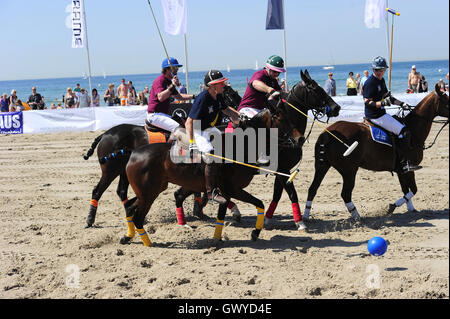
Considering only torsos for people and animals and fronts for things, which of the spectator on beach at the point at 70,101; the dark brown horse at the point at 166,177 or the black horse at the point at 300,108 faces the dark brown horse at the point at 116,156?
the spectator on beach

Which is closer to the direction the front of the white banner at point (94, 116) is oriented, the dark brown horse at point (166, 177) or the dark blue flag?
the dark brown horse

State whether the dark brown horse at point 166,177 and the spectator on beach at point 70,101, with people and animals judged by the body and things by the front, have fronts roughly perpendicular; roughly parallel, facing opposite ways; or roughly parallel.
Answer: roughly perpendicular

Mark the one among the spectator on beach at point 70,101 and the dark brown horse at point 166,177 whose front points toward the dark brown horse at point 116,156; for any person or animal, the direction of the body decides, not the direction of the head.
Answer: the spectator on beach

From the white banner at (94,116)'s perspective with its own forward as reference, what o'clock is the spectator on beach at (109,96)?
The spectator on beach is roughly at 6 o'clock from the white banner.

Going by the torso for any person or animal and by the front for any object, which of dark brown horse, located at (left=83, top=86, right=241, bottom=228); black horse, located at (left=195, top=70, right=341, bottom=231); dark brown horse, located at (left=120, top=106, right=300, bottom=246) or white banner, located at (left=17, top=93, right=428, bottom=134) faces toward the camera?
the white banner

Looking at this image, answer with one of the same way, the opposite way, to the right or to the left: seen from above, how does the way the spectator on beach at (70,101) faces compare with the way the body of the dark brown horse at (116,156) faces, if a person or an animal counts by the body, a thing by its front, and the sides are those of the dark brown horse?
to the right

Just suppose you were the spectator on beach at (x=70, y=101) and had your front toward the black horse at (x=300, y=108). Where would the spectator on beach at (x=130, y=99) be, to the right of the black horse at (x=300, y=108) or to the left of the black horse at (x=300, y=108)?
left

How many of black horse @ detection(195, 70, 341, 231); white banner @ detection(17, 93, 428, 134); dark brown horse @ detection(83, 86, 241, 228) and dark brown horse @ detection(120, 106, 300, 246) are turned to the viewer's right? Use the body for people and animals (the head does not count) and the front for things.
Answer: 3

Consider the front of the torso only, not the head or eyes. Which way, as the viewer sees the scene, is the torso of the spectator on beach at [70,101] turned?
toward the camera

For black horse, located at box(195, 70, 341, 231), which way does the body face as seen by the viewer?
to the viewer's right

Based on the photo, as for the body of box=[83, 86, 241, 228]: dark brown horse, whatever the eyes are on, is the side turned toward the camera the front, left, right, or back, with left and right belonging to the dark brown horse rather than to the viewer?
right

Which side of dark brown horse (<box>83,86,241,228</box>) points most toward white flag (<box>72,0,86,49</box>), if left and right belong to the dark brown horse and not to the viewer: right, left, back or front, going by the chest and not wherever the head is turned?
left

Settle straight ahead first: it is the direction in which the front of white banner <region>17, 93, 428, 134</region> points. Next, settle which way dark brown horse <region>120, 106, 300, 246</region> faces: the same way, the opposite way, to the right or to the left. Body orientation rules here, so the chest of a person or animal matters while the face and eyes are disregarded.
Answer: to the left

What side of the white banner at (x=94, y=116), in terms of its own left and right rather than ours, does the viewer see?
front

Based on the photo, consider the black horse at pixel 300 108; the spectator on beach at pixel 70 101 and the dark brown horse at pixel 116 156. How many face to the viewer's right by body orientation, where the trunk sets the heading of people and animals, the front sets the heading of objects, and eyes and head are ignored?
2

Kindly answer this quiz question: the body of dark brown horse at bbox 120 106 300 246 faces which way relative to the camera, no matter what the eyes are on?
to the viewer's right

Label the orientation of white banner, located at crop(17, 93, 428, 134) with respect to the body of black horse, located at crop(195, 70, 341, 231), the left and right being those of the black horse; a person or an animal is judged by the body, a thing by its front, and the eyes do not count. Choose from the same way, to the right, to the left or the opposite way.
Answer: to the right

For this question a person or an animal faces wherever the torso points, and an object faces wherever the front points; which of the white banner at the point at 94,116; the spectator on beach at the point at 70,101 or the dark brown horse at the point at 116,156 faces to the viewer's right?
the dark brown horse

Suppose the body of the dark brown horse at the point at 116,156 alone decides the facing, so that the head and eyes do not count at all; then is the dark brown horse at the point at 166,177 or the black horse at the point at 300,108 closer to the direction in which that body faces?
the black horse
